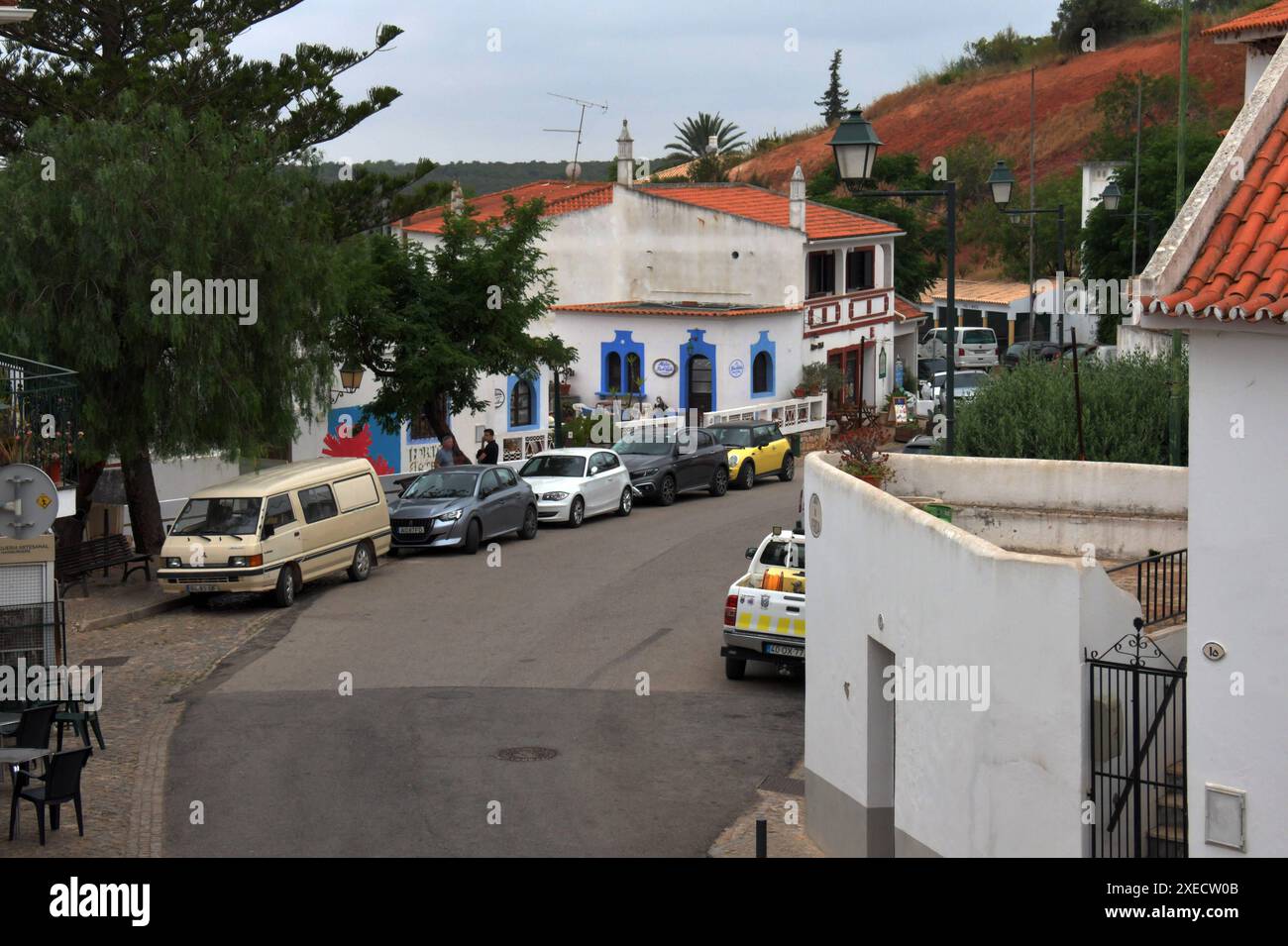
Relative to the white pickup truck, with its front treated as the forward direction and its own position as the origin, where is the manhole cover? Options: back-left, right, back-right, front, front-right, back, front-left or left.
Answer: back-left

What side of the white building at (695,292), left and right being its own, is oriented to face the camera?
front

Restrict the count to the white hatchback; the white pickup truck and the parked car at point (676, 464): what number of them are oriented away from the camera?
1

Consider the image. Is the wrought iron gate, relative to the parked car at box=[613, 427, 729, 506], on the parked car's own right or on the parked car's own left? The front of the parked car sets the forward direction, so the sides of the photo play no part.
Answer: on the parked car's own left

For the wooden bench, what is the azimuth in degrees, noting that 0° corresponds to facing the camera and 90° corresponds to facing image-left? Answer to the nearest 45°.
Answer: approximately 315°

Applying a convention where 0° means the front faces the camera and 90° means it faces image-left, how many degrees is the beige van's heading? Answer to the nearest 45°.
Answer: approximately 45°

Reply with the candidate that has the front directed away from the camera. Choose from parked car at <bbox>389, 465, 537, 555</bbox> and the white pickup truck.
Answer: the white pickup truck

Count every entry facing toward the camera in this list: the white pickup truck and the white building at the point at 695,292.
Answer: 1

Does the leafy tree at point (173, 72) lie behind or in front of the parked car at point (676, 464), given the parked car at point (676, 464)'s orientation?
in front

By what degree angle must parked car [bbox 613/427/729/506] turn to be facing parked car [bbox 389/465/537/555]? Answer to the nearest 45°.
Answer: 0° — it already faces it

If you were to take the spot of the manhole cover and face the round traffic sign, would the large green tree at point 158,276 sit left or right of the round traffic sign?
right

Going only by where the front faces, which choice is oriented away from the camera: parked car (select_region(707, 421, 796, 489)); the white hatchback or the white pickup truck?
the white pickup truck

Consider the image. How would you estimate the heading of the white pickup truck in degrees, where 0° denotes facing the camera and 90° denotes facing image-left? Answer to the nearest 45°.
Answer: approximately 180°

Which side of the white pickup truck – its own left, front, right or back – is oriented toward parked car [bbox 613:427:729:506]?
front

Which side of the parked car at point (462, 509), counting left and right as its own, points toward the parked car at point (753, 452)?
back

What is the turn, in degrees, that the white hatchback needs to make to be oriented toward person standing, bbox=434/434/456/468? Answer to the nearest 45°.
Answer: approximately 45° to its right

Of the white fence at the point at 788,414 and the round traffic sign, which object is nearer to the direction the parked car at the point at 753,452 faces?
the round traffic sign

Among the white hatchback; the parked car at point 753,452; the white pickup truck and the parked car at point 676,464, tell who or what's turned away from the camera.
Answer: the white pickup truck
